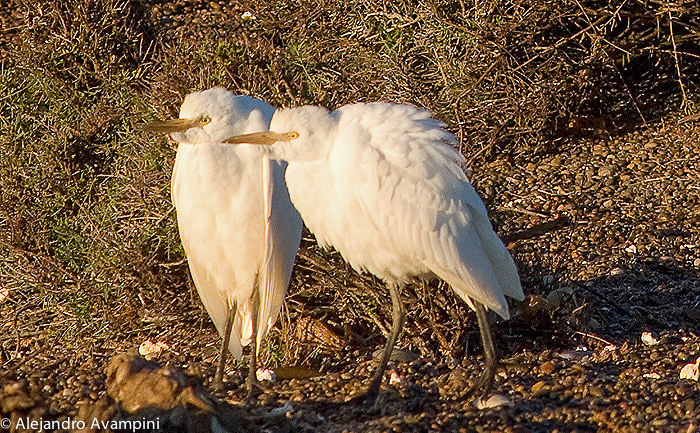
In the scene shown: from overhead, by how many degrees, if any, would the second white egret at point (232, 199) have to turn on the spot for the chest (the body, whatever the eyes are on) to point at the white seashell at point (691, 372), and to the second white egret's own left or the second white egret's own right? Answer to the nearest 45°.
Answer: approximately 135° to the second white egret's own left

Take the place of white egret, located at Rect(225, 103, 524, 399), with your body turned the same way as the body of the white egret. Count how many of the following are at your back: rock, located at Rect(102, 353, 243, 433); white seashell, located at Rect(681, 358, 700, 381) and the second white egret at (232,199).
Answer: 1

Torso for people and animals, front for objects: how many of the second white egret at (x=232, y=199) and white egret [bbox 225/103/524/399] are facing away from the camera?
0

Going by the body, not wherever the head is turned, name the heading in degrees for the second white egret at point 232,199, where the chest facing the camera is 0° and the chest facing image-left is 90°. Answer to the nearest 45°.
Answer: approximately 45°

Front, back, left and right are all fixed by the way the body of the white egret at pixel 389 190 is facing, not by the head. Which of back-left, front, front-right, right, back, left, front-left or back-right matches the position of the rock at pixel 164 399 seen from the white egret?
front-left

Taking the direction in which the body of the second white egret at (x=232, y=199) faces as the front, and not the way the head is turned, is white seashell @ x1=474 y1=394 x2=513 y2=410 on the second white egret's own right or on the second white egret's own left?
on the second white egret's own left

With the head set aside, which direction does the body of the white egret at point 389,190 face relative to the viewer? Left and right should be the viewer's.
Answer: facing to the left of the viewer
